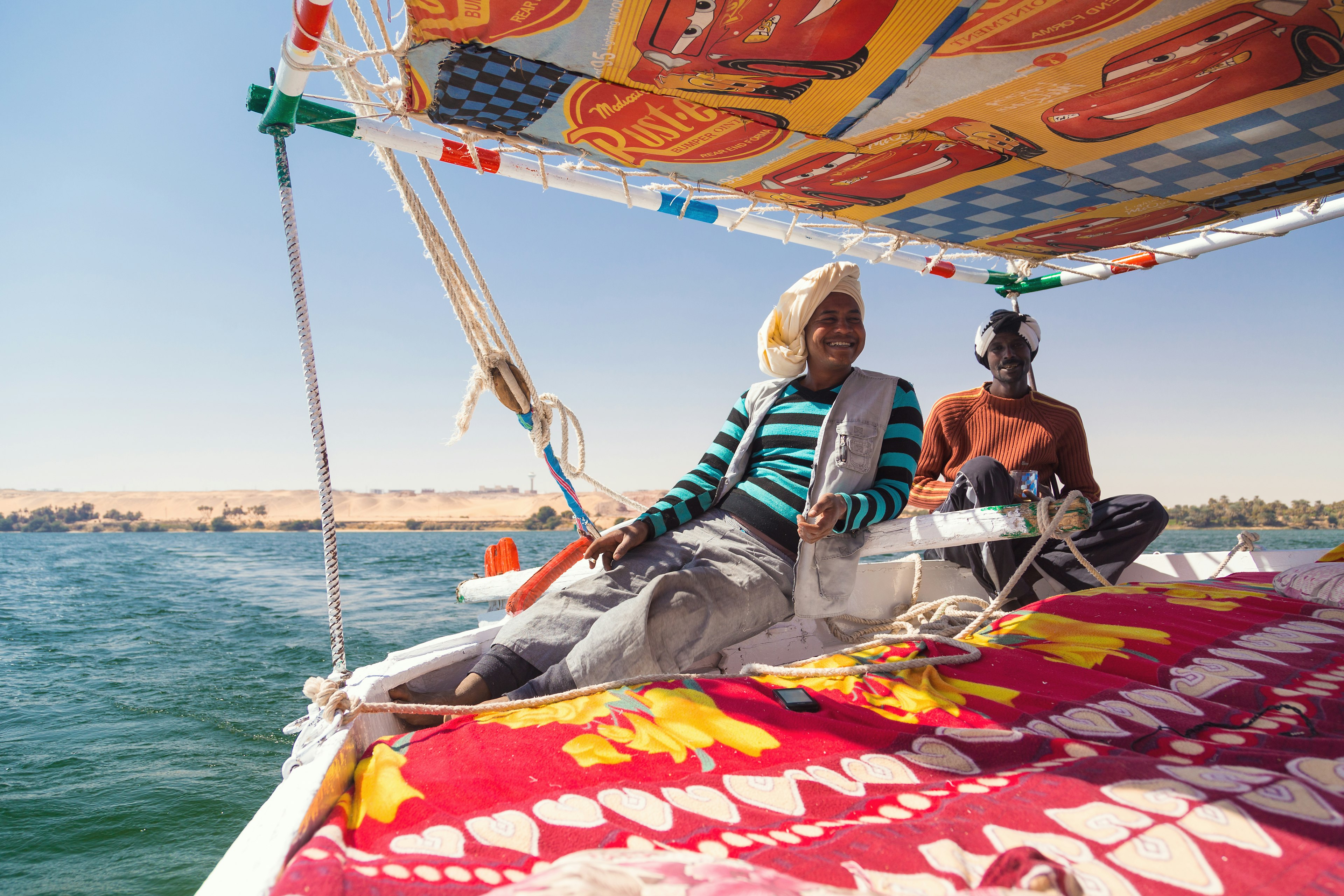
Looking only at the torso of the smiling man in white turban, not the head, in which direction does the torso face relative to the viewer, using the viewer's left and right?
facing the viewer and to the left of the viewer

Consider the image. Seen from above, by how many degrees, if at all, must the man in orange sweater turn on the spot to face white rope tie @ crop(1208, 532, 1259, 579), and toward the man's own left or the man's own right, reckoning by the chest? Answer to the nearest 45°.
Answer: approximately 135° to the man's own left

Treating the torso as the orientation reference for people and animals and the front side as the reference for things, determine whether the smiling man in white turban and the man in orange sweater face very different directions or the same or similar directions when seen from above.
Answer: same or similar directions

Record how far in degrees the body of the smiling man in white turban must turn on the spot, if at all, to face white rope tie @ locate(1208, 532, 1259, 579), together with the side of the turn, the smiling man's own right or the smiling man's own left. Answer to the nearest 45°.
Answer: approximately 180°

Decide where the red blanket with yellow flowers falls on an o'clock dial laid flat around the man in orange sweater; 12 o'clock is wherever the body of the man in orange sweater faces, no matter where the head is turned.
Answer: The red blanket with yellow flowers is roughly at 12 o'clock from the man in orange sweater.

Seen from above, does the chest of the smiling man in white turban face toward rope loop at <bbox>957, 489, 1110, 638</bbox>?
no

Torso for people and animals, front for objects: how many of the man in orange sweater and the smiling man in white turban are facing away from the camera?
0

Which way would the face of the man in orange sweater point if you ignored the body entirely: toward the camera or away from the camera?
toward the camera

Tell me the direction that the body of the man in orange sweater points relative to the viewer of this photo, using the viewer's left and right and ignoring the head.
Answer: facing the viewer
